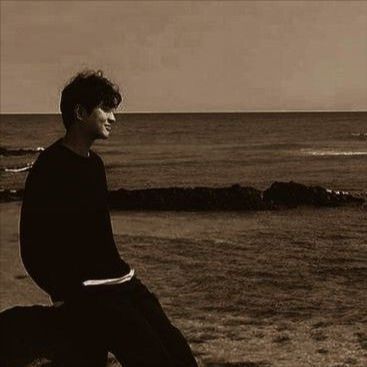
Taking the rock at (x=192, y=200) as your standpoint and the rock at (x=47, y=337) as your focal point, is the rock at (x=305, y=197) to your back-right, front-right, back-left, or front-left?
back-left

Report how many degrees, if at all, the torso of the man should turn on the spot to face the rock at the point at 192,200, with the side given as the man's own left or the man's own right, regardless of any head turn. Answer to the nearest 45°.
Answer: approximately 90° to the man's own left

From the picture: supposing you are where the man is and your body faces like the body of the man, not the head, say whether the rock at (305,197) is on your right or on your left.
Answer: on your left

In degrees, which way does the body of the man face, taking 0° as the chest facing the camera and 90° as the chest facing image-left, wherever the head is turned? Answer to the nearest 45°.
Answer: approximately 270°

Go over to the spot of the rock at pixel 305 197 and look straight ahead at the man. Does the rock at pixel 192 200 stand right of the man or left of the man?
right

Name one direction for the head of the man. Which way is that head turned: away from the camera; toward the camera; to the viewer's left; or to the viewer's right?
to the viewer's right
